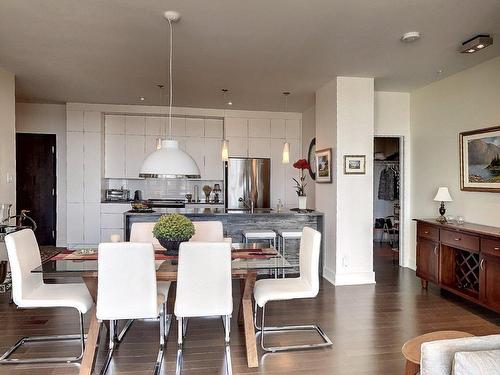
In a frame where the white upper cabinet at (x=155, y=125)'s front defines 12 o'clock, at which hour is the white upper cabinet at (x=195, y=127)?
the white upper cabinet at (x=195, y=127) is roughly at 9 o'clock from the white upper cabinet at (x=155, y=125).

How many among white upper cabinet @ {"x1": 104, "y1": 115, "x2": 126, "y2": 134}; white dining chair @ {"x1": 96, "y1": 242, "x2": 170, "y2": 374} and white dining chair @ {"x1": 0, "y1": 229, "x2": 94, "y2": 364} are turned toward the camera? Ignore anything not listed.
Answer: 1

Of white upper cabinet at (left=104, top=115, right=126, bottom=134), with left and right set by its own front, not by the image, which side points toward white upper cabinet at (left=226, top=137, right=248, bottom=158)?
left

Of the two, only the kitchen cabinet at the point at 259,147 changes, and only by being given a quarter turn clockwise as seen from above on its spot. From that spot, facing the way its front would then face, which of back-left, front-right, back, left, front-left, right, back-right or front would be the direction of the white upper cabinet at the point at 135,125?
front

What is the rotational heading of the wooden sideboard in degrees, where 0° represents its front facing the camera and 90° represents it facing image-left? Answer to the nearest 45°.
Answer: approximately 45°

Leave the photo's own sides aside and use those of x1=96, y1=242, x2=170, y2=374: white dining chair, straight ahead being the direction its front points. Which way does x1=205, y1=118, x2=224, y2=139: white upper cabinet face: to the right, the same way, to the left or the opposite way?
the opposite way

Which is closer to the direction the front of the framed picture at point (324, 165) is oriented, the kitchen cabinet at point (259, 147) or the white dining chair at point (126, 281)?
the white dining chair

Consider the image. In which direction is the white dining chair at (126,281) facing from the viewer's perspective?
away from the camera

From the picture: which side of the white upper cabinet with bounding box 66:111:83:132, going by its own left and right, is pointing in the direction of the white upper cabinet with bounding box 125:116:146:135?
left

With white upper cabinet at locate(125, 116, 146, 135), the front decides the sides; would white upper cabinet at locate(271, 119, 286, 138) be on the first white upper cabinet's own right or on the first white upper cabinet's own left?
on the first white upper cabinet's own left

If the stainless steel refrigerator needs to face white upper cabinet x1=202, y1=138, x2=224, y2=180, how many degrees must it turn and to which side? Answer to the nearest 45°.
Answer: approximately 90° to its right

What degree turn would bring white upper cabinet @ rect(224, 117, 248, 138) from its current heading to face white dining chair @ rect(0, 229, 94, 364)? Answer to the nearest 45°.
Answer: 0° — it already faces it

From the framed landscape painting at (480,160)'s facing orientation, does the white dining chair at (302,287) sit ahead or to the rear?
ahead

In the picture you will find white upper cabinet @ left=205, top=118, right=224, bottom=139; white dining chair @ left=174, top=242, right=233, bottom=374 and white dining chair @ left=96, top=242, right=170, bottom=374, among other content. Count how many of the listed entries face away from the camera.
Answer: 2

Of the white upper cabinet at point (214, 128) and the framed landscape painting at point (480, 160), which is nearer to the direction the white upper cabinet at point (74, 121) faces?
the framed landscape painting

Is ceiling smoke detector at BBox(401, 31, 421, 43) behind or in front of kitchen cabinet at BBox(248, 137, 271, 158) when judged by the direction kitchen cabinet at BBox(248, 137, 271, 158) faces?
in front
